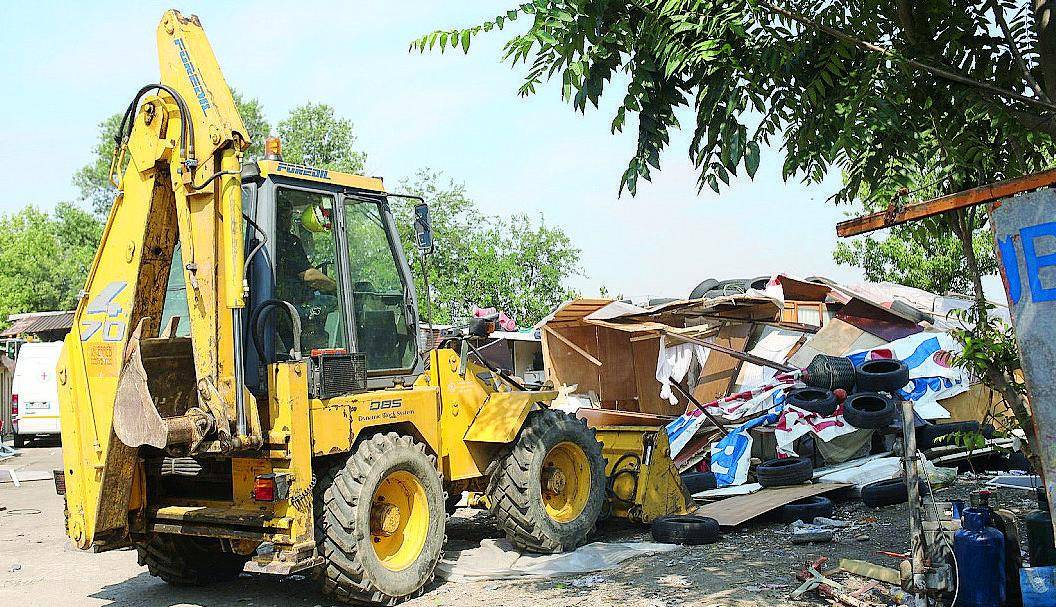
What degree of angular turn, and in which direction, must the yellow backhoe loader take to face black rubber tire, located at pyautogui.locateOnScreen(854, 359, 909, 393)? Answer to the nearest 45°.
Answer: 0° — it already faces it

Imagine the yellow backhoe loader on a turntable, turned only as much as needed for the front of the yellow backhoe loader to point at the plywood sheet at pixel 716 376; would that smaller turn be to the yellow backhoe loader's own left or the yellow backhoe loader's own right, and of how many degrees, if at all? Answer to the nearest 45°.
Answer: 0° — it already faces it

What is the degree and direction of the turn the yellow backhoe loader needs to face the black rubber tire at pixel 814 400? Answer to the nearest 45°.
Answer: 0° — it already faces it

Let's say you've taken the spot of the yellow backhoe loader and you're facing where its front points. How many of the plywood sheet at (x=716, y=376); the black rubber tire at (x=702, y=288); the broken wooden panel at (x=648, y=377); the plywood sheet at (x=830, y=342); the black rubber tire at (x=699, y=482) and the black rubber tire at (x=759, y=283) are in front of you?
6

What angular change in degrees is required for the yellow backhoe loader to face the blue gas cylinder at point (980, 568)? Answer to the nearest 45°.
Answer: approximately 90° to its right

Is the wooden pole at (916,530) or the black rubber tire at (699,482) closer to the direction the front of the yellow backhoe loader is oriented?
the black rubber tire

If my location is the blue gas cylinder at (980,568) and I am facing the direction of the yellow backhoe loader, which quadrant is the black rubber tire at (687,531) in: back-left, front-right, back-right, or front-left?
front-right

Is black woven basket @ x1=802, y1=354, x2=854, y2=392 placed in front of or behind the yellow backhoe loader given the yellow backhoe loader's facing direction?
in front

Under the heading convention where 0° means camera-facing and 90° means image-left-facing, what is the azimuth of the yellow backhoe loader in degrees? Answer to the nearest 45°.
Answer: approximately 225°

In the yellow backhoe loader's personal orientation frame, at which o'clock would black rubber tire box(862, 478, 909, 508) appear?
The black rubber tire is roughly at 1 o'clock from the yellow backhoe loader.

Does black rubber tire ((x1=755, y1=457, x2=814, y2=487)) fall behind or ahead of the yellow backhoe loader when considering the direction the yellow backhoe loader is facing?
ahead

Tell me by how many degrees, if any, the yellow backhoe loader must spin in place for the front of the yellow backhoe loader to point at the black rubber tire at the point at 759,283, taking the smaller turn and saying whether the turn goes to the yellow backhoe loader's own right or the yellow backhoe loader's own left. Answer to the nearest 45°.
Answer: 0° — it already faces it

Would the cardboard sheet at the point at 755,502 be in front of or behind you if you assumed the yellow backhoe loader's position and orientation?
in front

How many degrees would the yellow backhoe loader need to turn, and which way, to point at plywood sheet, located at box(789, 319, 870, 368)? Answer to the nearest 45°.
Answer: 0° — it already faces it

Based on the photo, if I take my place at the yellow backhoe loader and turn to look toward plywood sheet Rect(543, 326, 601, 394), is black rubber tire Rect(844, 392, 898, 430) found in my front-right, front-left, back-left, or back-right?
front-right

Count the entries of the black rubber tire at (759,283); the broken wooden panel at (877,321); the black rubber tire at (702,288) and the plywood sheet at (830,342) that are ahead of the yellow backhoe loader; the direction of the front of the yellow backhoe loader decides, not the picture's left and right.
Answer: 4

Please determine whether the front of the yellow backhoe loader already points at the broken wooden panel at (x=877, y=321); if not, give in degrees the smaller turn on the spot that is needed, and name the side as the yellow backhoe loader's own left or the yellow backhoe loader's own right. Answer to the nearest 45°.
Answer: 0° — it already faces it

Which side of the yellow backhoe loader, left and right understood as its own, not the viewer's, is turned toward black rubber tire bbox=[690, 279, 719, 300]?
front

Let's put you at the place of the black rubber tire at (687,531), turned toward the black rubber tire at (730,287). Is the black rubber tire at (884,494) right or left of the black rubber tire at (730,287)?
right
